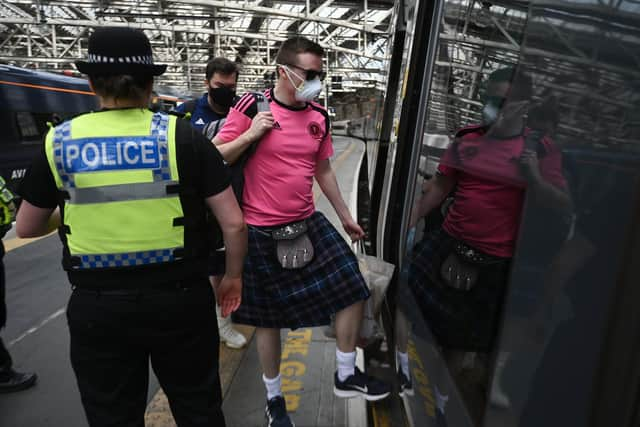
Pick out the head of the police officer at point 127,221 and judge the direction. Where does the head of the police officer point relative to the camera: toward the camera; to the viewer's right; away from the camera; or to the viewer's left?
away from the camera

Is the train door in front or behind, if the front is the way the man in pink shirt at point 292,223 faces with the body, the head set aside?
in front

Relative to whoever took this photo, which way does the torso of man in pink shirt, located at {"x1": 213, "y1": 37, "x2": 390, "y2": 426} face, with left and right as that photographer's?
facing the viewer and to the right of the viewer

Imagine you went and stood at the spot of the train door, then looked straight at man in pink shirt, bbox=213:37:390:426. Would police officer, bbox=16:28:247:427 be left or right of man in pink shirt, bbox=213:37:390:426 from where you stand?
left

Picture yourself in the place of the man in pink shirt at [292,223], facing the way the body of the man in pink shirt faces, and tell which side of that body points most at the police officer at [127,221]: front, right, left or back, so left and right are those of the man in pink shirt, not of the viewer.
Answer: right

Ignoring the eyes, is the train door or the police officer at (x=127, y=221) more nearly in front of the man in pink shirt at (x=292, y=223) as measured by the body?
the train door
